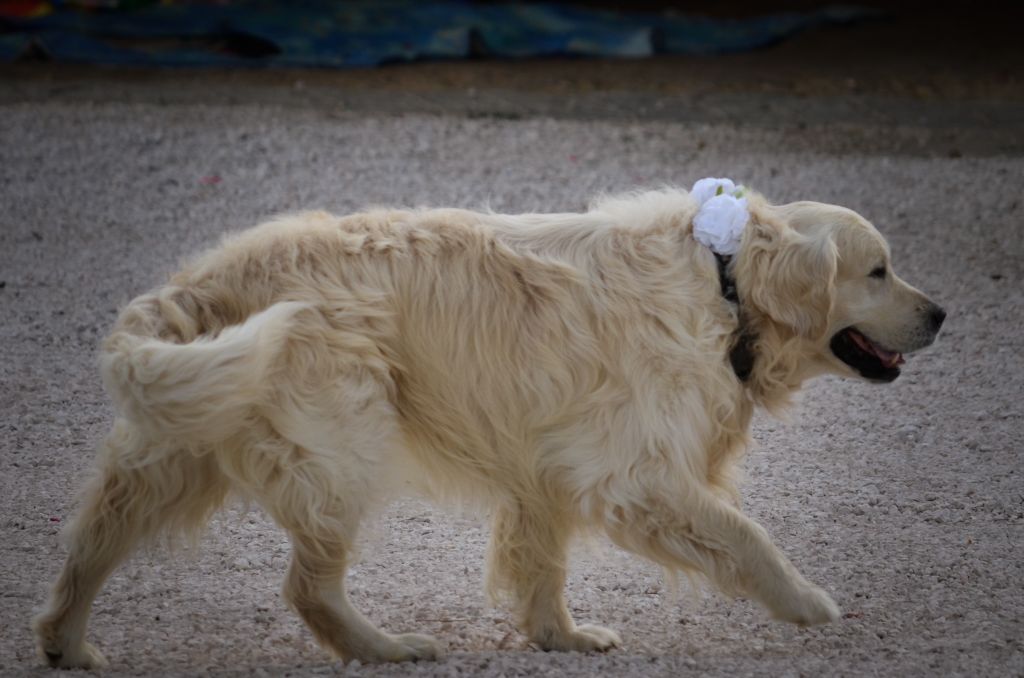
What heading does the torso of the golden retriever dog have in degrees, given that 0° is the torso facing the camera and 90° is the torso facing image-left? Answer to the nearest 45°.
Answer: approximately 270°
